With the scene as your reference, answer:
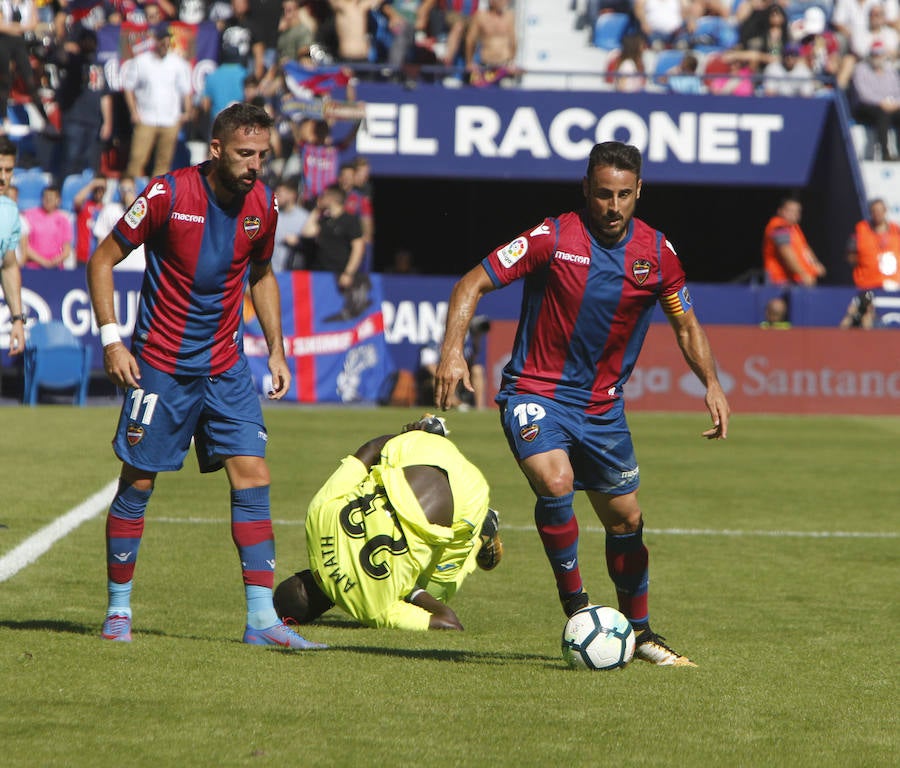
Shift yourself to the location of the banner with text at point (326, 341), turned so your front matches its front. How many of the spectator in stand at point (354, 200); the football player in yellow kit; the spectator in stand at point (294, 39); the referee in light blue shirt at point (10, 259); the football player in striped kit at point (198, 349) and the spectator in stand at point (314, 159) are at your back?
3

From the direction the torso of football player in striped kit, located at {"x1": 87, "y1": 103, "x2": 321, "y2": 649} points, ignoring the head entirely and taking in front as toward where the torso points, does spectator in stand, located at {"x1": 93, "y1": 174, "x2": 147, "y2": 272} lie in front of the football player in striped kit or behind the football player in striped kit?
behind

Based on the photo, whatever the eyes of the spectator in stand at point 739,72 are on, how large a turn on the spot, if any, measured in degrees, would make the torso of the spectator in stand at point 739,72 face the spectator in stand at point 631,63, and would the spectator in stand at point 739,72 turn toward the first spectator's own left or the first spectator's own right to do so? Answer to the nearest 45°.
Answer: approximately 90° to the first spectator's own right

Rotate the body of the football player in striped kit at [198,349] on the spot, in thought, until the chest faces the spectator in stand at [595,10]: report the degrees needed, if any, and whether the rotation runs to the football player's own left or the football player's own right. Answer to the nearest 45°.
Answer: approximately 135° to the football player's own left

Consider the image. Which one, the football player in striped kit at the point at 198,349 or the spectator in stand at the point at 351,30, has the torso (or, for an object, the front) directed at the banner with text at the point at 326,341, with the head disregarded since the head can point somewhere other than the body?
the spectator in stand

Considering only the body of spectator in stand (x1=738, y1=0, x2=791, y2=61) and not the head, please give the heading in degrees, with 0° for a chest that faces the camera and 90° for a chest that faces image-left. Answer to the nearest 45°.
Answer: approximately 0°

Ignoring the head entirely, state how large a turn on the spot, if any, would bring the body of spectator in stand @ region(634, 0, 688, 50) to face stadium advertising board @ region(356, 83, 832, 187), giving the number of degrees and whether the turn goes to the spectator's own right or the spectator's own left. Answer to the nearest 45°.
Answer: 0° — they already face it

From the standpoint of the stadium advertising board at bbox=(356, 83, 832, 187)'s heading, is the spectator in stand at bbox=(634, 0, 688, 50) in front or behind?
behind

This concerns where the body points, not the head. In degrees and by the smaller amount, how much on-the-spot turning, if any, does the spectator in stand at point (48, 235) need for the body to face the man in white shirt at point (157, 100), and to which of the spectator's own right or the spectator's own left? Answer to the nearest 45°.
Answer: approximately 135° to the spectator's own left
